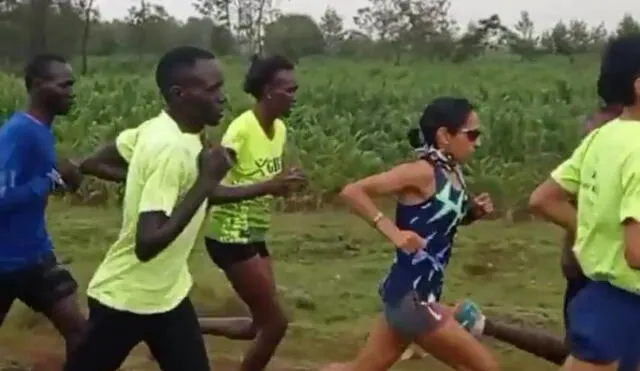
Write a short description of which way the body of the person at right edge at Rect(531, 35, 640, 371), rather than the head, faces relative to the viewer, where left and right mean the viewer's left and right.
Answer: facing away from the viewer and to the right of the viewer

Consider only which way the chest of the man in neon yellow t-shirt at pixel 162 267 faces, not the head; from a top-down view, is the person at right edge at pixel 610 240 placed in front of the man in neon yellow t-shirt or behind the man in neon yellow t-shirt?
in front

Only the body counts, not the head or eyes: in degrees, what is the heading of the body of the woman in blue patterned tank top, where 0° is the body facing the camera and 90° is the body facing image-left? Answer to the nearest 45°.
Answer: approximately 270°

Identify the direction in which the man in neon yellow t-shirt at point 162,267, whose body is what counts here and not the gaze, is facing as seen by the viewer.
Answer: to the viewer's right

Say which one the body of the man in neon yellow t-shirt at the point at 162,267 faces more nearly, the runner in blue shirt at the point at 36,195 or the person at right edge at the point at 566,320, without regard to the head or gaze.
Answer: the person at right edge

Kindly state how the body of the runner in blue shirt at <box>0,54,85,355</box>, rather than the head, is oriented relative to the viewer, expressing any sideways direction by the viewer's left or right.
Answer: facing to the right of the viewer

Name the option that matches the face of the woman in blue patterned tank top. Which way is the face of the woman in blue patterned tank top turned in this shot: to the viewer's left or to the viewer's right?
to the viewer's right

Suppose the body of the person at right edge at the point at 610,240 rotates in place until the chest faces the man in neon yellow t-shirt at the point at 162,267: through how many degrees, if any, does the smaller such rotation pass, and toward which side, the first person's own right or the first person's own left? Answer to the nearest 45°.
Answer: approximately 135° to the first person's own left

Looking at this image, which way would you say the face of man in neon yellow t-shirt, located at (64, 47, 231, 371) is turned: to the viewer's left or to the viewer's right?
to the viewer's right

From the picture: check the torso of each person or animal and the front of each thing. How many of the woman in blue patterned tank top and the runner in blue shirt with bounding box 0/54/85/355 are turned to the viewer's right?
2
